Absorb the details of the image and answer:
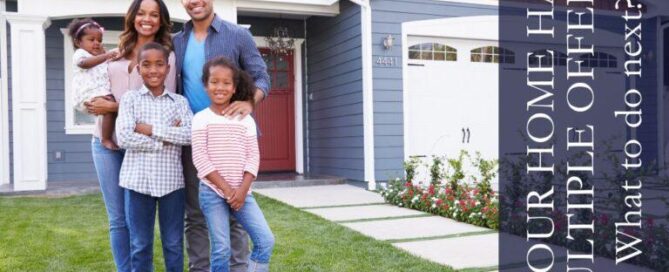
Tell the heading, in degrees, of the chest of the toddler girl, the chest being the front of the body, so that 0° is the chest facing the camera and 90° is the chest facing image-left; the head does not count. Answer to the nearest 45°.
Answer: approximately 315°

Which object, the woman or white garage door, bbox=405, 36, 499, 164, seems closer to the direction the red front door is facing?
the woman

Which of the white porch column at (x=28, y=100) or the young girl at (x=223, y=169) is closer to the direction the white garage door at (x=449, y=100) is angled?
the young girl

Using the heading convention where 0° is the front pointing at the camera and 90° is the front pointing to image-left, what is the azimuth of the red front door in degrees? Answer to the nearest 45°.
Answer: approximately 0°

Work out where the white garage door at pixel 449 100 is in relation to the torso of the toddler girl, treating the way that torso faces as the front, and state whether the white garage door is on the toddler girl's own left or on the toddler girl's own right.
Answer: on the toddler girl's own left

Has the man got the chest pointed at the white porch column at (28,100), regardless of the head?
no

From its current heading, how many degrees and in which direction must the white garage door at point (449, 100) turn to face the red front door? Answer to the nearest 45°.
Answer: approximately 90° to its right

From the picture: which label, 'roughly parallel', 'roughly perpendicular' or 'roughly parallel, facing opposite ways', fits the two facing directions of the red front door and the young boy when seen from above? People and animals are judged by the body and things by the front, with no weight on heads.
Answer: roughly parallel

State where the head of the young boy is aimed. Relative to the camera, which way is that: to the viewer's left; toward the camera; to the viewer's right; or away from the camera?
toward the camera

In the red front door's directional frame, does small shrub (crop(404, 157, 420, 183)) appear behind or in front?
in front

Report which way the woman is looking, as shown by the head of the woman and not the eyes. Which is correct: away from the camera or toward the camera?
toward the camera

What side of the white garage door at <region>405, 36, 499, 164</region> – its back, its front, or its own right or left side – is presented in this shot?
front

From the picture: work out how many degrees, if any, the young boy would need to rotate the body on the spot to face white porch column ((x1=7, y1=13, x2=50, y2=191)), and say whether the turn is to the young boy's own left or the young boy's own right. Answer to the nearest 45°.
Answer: approximately 180°

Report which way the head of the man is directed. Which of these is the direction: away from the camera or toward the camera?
toward the camera

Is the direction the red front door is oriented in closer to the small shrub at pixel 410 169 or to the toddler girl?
the toddler girl
